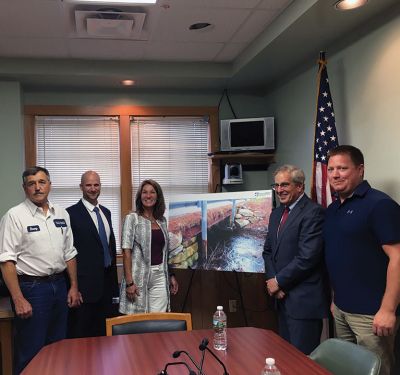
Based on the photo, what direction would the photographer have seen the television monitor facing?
facing the viewer

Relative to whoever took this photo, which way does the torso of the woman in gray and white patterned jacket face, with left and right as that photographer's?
facing the viewer and to the right of the viewer

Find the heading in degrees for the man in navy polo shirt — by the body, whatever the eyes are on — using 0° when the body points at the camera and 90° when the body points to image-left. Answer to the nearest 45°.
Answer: approximately 45°

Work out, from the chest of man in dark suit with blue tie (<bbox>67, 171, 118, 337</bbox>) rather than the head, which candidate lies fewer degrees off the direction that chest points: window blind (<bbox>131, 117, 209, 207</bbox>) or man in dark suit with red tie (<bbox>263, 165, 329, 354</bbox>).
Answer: the man in dark suit with red tie

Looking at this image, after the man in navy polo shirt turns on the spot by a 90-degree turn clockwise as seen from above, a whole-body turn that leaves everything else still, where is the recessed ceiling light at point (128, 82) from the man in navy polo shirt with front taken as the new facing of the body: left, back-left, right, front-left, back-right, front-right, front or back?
front

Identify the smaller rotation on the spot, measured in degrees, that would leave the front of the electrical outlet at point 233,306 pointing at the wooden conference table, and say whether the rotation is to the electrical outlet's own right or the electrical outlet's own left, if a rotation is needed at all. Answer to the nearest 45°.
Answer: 0° — it already faces it

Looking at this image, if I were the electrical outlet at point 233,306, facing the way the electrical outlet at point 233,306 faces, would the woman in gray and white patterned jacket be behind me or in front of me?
in front

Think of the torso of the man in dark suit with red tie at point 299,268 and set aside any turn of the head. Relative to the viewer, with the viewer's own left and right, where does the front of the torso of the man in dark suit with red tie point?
facing the viewer and to the left of the viewer

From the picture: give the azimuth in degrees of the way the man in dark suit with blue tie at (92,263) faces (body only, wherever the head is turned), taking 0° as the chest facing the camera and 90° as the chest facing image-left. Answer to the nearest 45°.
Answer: approximately 315°

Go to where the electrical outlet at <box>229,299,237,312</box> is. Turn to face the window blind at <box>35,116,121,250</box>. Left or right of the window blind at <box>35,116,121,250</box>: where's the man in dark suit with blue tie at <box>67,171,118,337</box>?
left

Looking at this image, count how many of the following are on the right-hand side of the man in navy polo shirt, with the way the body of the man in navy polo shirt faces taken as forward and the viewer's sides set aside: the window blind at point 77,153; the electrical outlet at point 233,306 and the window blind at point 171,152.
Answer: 3
